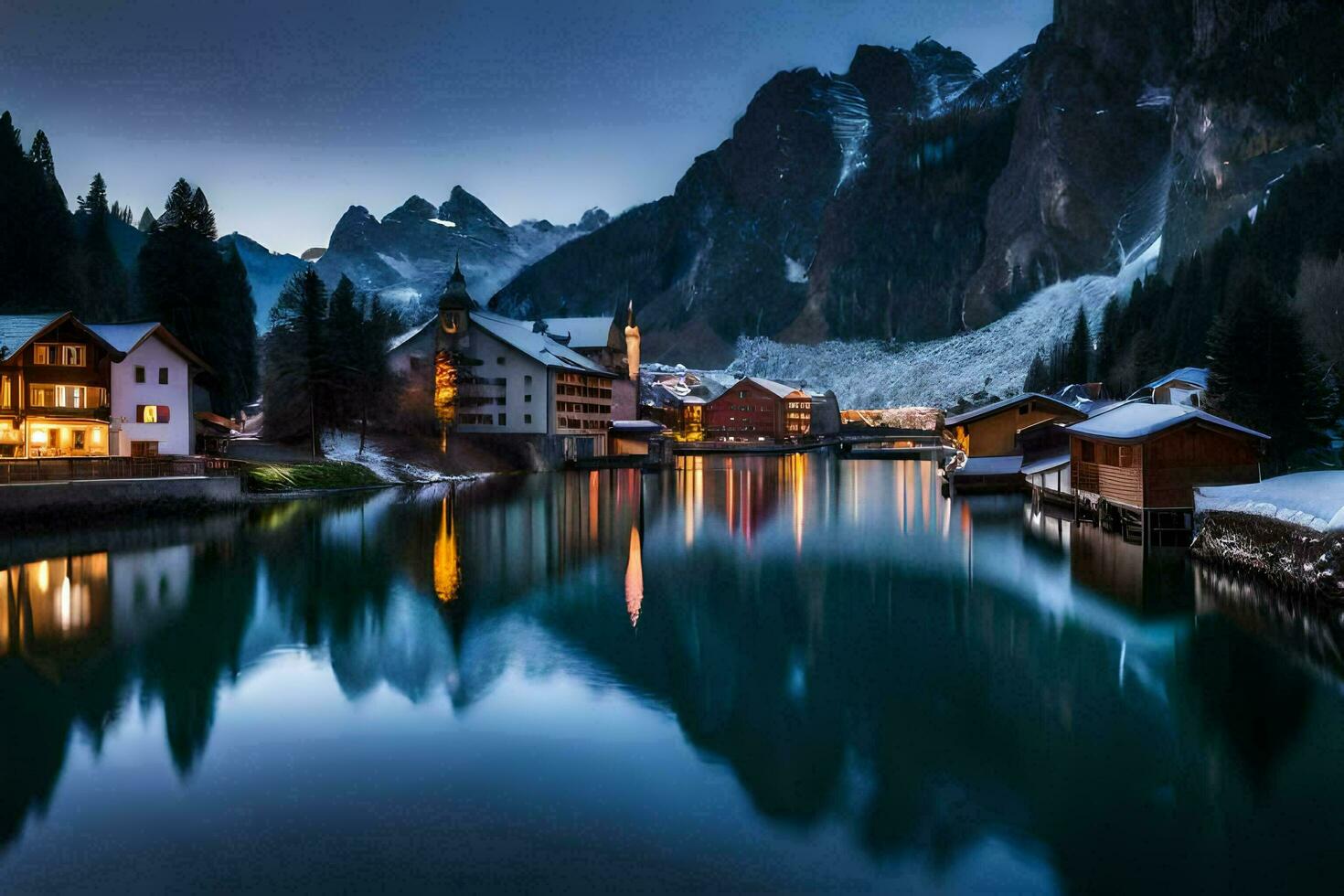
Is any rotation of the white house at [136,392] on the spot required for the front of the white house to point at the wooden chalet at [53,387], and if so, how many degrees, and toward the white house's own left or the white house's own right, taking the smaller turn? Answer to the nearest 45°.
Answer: approximately 45° to the white house's own right

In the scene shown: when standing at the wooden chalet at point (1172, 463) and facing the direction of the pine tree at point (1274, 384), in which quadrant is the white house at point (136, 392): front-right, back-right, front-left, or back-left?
back-left

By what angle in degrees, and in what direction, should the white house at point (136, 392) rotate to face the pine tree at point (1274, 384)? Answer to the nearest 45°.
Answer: approximately 45° to its left

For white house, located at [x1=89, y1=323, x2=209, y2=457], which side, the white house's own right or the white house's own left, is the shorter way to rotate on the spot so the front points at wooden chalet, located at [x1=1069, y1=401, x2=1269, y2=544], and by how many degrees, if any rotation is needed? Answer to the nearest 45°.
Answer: approximately 45° to the white house's own left

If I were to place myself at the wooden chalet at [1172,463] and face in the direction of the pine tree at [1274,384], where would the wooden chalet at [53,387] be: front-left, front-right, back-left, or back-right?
back-left

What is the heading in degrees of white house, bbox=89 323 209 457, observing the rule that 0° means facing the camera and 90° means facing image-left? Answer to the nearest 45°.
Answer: approximately 0°
